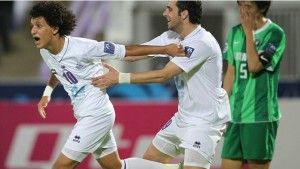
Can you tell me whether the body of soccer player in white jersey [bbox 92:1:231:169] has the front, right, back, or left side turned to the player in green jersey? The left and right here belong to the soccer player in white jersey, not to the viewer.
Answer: back

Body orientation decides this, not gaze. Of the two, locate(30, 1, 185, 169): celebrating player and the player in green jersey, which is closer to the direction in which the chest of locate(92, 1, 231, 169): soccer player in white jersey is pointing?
the celebrating player

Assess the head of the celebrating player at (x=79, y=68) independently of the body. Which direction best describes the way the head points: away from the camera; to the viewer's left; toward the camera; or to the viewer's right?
to the viewer's left

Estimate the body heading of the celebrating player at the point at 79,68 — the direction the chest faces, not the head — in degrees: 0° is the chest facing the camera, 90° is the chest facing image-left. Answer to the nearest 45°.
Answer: approximately 45°

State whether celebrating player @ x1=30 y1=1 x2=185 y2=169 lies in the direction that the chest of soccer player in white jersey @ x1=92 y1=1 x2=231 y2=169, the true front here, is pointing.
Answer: yes

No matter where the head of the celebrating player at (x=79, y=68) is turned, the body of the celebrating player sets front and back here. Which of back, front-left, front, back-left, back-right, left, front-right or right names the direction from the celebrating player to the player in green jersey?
back-left

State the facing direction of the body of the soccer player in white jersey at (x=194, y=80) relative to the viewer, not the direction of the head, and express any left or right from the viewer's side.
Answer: facing to the left of the viewer

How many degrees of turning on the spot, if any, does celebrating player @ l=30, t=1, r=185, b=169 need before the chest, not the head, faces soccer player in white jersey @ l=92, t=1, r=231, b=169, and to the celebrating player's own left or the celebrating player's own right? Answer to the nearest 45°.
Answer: approximately 135° to the celebrating player's own left

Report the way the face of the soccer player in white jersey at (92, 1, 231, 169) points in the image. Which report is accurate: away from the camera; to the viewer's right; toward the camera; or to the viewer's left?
to the viewer's left
